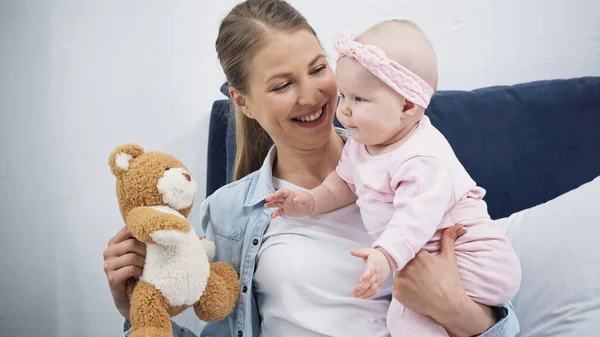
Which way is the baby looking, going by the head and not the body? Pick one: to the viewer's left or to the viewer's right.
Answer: to the viewer's left

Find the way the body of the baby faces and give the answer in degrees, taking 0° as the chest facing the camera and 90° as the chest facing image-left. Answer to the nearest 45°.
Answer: approximately 45°
